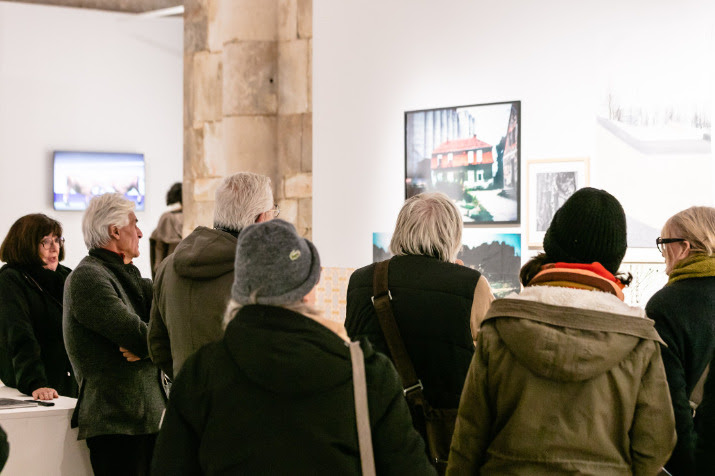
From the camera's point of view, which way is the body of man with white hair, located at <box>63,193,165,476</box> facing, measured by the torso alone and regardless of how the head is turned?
to the viewer's right

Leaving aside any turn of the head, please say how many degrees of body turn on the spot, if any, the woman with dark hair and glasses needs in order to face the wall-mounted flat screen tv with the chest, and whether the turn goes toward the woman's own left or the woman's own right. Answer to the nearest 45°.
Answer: approximately 135° to the woman's own left

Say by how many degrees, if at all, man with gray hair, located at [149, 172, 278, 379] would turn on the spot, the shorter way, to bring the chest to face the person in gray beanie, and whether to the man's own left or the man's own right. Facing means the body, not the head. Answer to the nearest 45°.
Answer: approximately 135° to the man's own right

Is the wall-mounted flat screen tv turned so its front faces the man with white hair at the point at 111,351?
yes

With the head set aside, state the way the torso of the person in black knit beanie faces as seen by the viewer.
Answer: away from the camera

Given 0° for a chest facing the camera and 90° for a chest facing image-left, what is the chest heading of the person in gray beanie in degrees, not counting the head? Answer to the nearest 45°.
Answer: approximately 180°

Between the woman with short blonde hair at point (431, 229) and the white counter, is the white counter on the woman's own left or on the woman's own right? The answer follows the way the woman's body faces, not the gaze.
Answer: on the woman's own left

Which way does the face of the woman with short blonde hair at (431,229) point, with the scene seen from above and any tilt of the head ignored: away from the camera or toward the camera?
away from the camera

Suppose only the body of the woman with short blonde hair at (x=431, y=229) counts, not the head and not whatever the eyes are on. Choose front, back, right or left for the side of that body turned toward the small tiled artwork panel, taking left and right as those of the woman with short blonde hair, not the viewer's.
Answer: front

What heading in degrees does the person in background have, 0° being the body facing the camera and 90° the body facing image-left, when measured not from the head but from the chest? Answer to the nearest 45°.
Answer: approximately 180°

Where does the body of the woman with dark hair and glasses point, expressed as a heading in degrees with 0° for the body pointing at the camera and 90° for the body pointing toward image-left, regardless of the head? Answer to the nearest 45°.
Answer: approximately 315°

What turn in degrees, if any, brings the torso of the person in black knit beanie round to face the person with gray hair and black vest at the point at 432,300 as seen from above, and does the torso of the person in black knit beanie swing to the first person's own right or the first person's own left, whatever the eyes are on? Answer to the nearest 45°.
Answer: approximately 45° to the first person's own left

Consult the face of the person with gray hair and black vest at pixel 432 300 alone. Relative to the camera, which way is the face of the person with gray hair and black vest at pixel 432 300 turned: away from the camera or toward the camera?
away from the camera

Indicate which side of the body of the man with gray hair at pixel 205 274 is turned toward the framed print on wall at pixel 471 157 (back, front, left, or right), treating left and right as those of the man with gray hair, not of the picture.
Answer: front

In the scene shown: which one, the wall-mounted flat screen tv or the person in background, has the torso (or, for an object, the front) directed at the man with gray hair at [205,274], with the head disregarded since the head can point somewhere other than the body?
the wall-mounted flat screen tv
